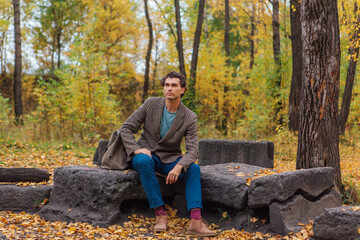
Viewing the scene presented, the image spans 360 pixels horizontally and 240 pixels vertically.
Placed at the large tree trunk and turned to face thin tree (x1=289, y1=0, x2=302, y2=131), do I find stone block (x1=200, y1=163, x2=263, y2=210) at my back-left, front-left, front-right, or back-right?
back-left

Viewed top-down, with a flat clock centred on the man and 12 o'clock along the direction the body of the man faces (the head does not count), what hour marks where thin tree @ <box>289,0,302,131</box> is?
The thin tree is roughly at 7 o'clock from the man.

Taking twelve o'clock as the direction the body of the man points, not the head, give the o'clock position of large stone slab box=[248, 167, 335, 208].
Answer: The large stone slab is roughly at 10 o'clock from the man.

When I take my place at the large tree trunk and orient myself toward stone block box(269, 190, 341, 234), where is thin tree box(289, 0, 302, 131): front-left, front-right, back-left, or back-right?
back-right

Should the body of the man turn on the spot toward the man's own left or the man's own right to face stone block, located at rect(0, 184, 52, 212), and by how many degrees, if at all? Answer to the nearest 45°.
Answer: approximately 90° to the man's own right

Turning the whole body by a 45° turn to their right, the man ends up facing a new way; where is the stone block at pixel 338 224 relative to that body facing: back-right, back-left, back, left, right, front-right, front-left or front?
left

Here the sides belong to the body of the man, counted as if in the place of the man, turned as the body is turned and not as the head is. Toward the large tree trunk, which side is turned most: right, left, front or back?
left

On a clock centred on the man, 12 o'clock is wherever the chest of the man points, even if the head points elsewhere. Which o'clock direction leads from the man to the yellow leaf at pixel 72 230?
The yellow leaf is roughly at 2 o'clock from the man.

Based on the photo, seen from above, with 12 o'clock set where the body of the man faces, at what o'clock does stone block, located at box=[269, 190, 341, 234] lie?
The stone block is roughly at 10 o'clock from the man.

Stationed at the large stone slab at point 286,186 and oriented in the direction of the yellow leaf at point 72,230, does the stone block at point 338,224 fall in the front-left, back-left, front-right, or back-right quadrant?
back-left

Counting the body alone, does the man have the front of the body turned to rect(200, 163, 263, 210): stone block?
no

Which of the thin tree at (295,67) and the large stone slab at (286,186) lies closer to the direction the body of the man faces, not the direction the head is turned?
the large stone slab

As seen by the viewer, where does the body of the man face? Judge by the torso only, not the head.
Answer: toward the camera

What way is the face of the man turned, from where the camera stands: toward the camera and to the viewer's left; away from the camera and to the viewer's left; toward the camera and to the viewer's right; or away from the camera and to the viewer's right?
toward the camera and to the viewer's left

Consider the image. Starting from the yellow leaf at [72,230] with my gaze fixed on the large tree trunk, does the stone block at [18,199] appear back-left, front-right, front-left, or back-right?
back-left

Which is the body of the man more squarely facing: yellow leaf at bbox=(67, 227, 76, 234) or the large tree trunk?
the yellow leaf
